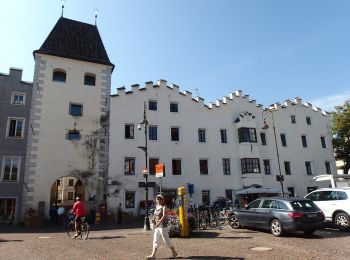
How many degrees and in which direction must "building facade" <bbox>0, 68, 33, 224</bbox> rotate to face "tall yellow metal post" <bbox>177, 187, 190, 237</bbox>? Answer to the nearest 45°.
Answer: approximately 45° to its left

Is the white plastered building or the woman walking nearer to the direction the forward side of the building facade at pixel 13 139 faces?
the woman walking

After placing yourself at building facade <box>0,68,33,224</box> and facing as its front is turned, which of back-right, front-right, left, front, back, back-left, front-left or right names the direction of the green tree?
left

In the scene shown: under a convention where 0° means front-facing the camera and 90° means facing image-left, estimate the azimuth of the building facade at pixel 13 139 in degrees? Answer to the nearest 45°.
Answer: approximately 0°

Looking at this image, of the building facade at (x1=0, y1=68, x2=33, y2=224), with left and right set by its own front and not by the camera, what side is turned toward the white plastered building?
left

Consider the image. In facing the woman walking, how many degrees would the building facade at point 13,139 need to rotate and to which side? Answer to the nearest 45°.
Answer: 0° — it already faces them
